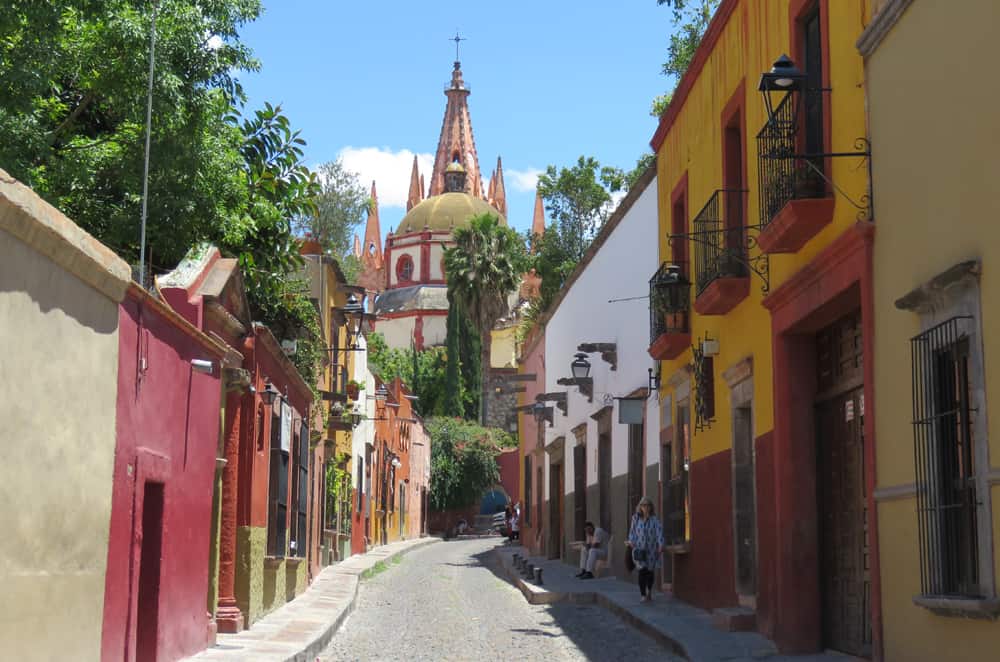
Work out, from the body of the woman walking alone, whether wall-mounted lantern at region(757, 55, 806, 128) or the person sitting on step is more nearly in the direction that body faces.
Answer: the wall-mounted lantern

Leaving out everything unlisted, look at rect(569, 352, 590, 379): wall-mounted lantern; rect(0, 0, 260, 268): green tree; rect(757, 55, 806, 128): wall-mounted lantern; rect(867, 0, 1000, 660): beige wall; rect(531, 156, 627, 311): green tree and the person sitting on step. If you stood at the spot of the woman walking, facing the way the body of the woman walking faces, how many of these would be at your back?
3

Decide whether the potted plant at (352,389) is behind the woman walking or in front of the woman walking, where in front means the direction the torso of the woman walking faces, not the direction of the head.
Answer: behind

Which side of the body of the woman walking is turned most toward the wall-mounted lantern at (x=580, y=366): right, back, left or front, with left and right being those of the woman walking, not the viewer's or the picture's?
back

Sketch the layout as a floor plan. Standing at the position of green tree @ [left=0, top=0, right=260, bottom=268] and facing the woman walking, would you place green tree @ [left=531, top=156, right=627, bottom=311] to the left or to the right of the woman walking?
left

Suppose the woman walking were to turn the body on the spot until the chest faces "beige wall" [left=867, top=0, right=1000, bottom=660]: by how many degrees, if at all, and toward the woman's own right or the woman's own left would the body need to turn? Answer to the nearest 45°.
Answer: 0° — they already face it

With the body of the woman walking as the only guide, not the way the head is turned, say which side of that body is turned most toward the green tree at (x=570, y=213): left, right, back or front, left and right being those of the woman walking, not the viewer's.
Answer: back

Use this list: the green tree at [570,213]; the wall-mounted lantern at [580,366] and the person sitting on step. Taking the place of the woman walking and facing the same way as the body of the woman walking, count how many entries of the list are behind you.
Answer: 3

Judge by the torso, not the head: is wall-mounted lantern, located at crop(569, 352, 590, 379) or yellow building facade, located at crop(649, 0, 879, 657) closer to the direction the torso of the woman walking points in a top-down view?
the yellow building facade

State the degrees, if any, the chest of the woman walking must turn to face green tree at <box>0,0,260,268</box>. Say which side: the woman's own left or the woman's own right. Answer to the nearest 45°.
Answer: approximately 45° to the woman's own right

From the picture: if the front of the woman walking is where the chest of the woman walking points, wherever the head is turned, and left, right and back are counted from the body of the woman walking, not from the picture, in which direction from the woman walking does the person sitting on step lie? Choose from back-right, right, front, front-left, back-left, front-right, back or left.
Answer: back

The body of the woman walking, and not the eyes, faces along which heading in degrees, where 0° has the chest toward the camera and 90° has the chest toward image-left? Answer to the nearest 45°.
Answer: approximately 0°
